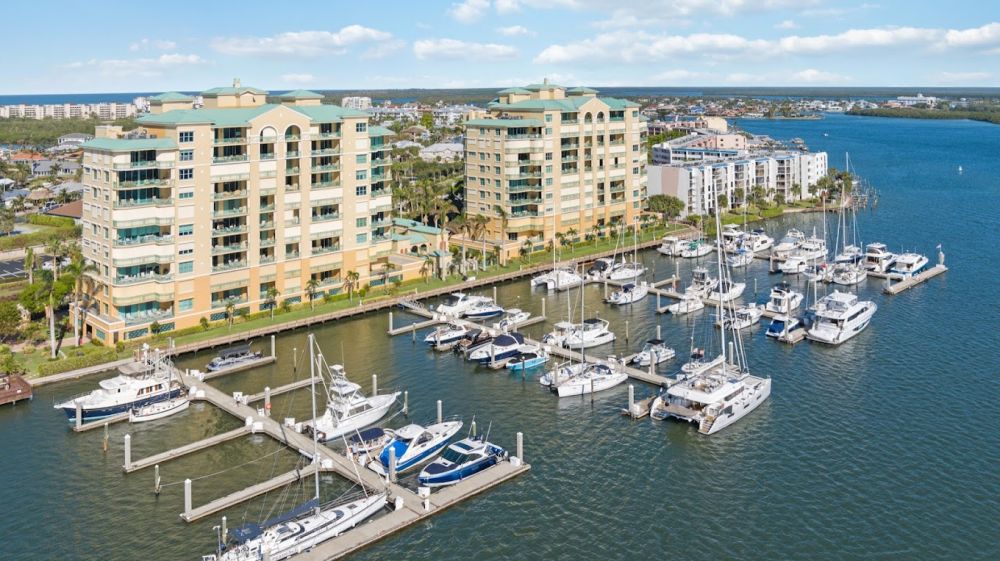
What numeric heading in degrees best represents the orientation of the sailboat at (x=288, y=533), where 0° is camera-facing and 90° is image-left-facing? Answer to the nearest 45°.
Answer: approximately 225°
